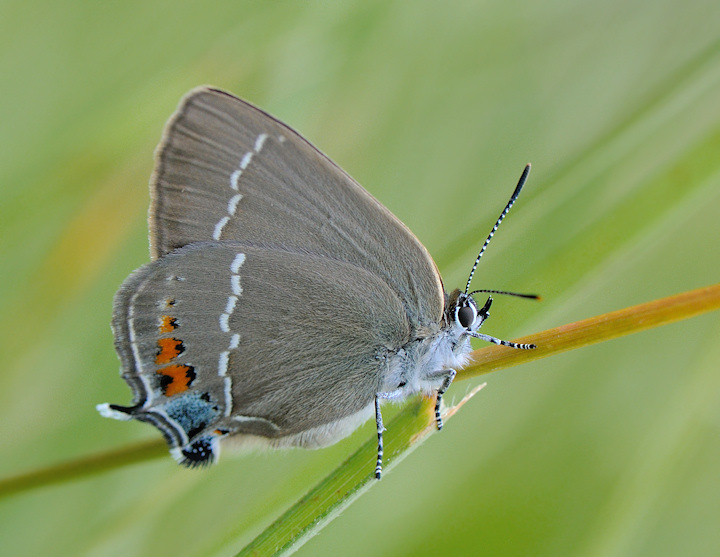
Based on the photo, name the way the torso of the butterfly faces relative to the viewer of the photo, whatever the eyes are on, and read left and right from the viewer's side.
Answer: facing to the right of the viewer
